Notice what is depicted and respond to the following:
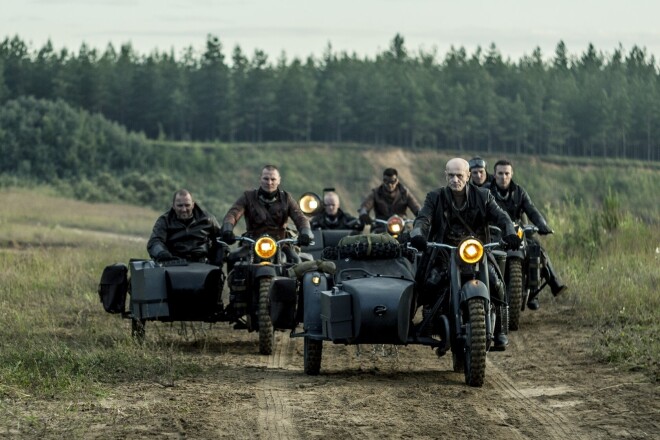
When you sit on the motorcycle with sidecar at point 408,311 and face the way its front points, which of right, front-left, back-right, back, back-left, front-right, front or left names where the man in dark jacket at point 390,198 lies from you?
back

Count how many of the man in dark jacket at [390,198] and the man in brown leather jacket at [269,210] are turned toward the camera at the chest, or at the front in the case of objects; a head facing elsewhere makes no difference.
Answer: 2

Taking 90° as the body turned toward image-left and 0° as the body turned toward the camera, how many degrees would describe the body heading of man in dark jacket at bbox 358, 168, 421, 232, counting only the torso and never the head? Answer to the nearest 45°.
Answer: approximately 0°

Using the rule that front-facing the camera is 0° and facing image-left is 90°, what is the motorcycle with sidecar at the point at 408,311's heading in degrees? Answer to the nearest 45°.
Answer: approximately 0°

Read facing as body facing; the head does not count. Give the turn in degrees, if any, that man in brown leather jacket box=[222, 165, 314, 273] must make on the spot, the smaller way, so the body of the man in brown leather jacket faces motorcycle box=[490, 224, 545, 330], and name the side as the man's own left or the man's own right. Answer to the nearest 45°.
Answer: approximately 90° to the man's own left

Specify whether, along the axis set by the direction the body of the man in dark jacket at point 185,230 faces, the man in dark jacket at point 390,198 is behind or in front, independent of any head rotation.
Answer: behind
